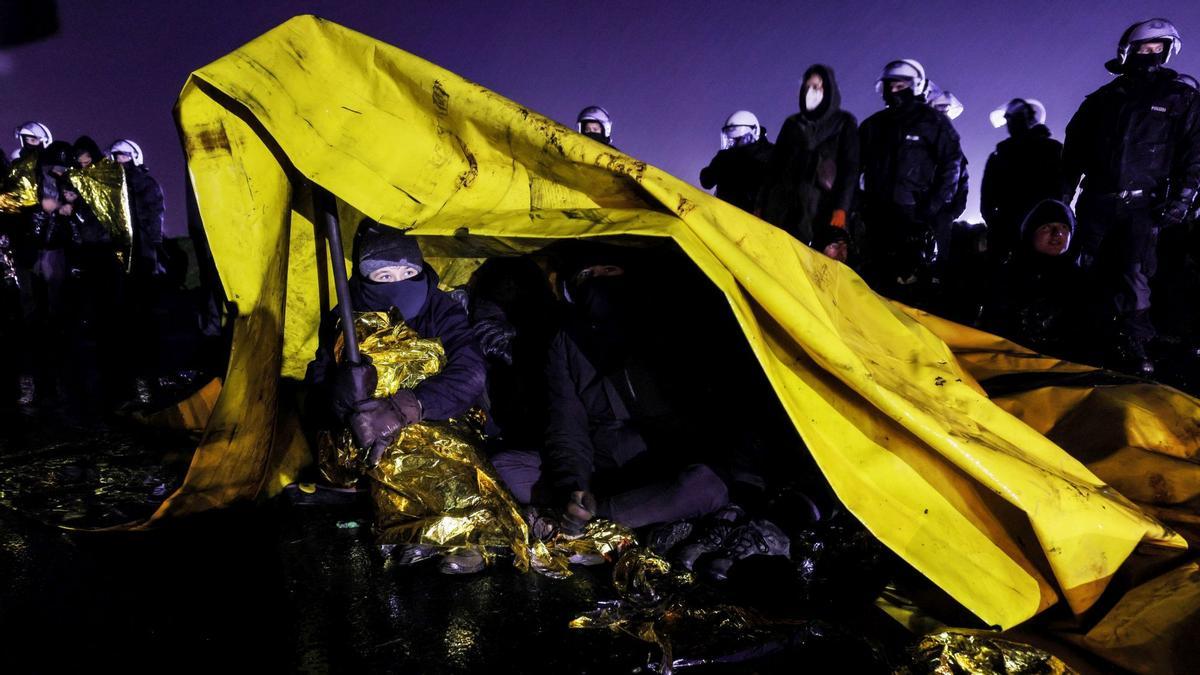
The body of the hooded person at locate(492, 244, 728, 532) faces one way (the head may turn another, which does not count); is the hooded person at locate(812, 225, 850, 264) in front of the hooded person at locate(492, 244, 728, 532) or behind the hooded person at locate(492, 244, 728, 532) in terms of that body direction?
behind

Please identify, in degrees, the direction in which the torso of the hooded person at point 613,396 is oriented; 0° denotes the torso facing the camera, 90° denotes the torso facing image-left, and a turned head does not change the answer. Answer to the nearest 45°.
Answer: approximately 0°

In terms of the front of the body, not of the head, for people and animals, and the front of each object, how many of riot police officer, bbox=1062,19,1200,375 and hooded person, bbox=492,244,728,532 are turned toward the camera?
2

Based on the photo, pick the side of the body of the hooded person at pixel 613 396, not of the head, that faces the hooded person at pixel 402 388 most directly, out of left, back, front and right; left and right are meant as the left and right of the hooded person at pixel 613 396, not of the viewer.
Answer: right

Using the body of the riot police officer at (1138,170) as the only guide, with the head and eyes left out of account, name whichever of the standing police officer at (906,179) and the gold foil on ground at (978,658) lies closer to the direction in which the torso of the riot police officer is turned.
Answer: the gold foil on ground
